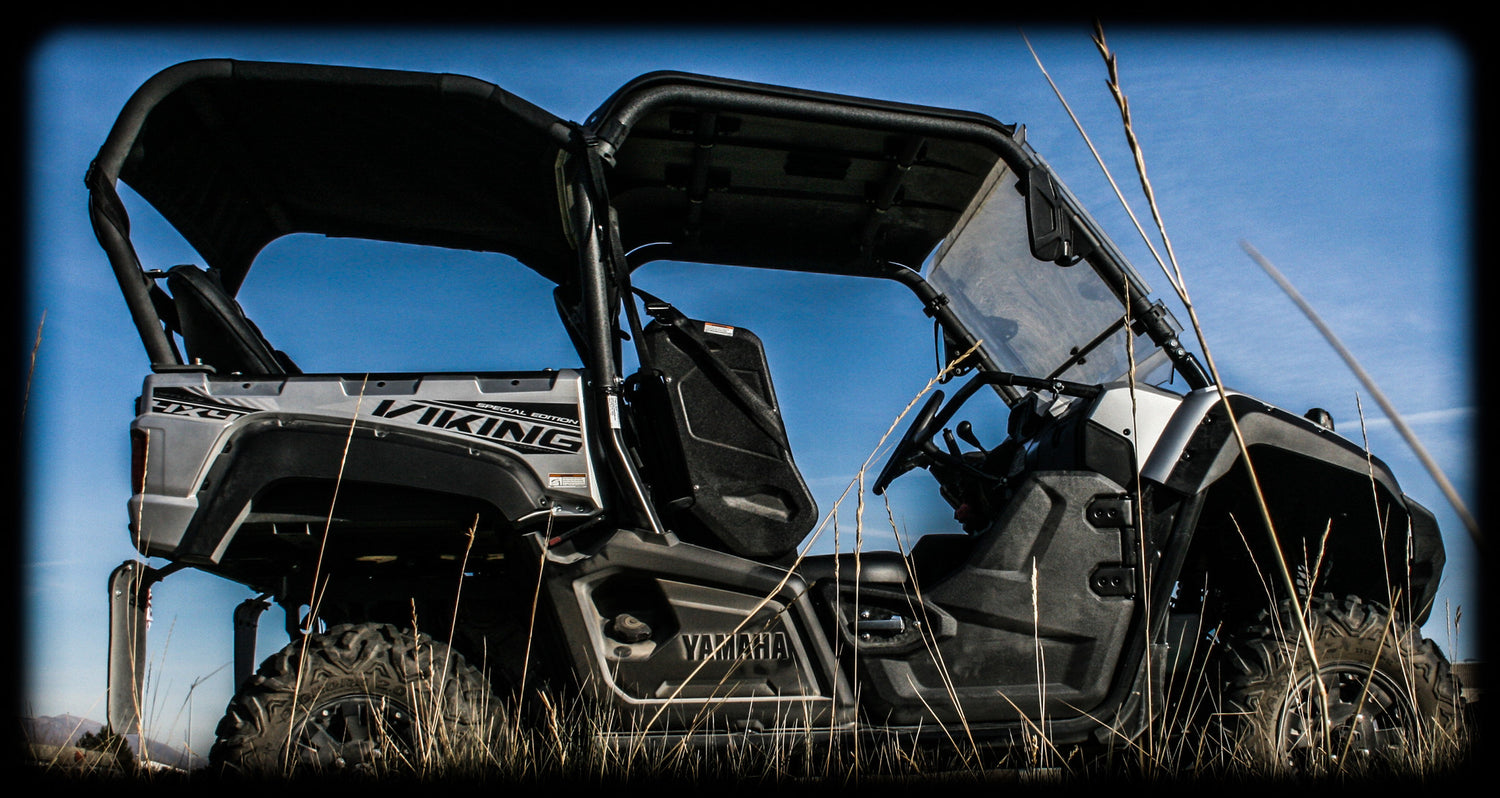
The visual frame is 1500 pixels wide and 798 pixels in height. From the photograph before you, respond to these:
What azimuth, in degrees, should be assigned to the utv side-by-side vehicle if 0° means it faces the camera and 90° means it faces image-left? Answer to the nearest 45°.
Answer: approximately 270°

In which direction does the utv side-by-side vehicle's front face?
to the viewer's right
